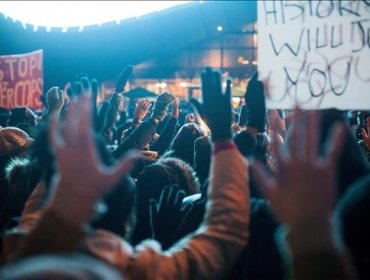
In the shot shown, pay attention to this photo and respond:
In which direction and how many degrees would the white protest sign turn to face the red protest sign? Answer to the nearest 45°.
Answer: approximately 135° to its right

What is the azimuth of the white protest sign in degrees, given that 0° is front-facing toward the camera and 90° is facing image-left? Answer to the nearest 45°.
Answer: approximately 0°

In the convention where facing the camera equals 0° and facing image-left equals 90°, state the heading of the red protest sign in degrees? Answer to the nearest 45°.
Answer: approximately 0°

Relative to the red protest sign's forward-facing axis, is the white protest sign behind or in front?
in front

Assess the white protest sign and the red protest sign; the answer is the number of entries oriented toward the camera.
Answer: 2
